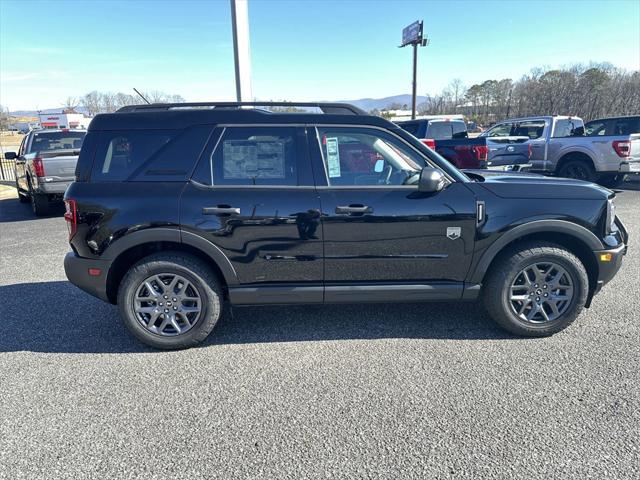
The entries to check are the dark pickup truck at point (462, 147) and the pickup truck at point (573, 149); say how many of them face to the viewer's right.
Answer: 0

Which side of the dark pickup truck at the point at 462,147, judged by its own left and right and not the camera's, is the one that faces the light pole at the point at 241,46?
left

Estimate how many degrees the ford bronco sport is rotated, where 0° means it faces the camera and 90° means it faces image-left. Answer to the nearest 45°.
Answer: approximately 270°

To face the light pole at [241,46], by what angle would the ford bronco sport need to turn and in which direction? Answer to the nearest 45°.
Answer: approximately 90° to its left

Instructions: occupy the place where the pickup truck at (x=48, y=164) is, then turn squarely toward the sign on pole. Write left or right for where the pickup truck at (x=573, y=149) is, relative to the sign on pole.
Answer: right

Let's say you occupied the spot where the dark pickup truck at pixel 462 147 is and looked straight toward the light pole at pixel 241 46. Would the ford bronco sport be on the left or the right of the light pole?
left

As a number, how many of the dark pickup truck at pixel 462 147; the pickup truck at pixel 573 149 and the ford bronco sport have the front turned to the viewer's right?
1

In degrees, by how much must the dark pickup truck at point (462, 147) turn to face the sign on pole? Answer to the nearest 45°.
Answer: approximately 45° to its right

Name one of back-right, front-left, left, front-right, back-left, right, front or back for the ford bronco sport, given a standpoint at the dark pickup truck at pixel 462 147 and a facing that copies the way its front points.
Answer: back-left

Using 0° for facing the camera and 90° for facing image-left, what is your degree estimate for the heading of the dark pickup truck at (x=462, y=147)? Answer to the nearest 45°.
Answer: approximately 135°

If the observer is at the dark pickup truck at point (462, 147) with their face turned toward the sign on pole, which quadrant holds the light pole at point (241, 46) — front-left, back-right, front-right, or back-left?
back-left

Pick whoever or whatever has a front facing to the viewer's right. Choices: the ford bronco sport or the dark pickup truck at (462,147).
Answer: the ford bronco sport

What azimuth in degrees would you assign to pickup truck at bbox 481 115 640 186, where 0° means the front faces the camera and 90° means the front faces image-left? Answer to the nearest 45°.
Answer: approximately 135°
